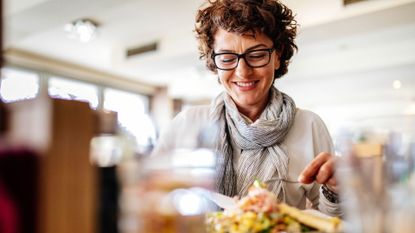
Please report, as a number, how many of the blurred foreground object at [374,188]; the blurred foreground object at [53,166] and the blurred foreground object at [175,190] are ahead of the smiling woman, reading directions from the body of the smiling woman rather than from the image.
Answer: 3

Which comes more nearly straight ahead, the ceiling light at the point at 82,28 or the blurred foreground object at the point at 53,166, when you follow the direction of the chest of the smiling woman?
the blurred foreground object

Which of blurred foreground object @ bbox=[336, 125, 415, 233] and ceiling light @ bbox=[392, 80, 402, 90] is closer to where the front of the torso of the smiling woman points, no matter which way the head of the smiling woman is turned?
the blurred foreground object

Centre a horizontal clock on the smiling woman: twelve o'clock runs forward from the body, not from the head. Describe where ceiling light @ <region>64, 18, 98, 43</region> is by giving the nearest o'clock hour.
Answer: The ceiling light is roughly at 5 o'clock from the smiling woman.

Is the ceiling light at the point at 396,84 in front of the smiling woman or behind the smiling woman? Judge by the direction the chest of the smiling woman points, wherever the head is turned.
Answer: behind

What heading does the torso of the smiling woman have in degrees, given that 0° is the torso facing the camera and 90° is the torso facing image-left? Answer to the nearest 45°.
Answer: approximately 0°

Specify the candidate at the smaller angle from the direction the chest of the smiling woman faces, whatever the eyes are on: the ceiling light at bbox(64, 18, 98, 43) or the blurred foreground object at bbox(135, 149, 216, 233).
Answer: the blurred foreground object

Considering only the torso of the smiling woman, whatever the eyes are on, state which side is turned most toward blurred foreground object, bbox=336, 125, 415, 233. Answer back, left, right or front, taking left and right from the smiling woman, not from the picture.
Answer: front

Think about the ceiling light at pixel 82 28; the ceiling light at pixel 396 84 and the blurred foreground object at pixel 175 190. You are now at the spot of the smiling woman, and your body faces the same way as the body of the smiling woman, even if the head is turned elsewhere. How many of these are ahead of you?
1

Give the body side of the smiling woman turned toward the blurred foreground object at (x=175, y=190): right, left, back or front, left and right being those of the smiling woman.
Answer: front
